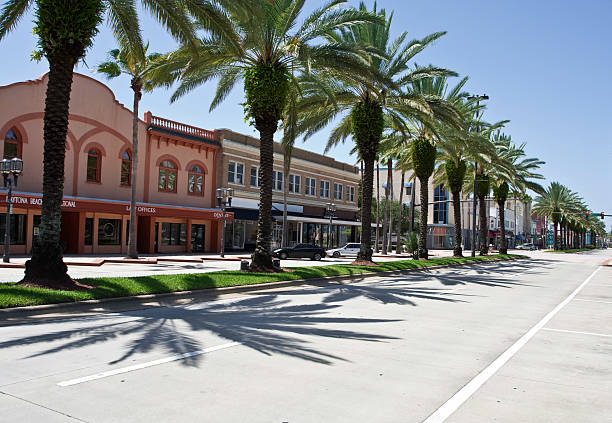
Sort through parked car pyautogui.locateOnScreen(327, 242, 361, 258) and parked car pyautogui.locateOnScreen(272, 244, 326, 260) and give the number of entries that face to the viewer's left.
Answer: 2

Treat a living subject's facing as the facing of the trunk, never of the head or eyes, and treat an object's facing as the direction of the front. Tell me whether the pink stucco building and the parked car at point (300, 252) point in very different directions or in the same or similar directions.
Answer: very different directions

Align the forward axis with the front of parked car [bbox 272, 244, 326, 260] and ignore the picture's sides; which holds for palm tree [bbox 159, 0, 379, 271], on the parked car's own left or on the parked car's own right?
on the parked car's own left

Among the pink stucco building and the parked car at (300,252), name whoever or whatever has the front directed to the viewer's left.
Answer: the parked car

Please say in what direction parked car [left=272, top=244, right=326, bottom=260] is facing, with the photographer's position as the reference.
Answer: facing to the left of the viewer

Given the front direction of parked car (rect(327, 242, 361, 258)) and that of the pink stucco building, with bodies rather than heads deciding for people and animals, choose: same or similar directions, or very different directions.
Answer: very different directions

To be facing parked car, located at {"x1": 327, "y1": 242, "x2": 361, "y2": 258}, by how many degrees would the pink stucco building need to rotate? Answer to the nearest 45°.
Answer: approximately 45° to its left

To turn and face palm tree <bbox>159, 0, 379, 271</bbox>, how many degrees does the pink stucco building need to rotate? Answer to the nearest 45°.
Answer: approximately 45° to its right

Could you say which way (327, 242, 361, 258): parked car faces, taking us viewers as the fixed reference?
facing to the left of the viewer

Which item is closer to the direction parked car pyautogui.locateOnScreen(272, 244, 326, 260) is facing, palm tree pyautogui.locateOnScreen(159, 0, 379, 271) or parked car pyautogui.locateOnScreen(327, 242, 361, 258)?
the palm tree

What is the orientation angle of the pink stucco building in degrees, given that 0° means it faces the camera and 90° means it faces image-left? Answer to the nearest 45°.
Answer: approximately 315°
